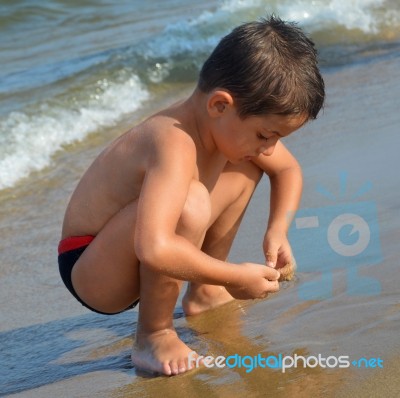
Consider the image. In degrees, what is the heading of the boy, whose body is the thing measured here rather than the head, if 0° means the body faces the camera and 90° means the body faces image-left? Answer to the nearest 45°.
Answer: approximately 315°
